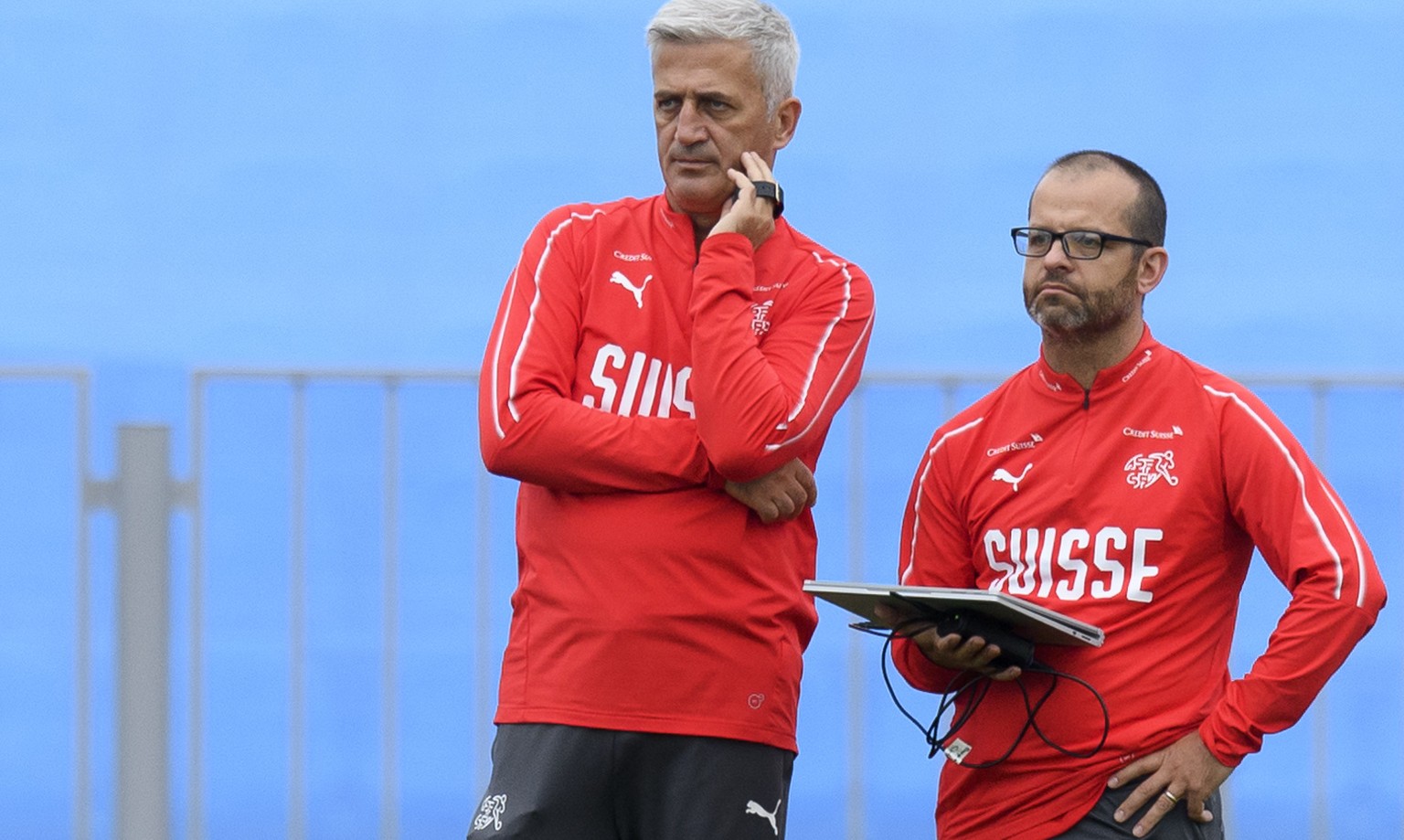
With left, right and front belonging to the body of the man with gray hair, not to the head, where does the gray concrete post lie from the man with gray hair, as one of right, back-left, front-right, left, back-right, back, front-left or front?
back-right

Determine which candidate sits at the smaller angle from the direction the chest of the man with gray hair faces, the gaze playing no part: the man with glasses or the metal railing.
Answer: the man with glasses

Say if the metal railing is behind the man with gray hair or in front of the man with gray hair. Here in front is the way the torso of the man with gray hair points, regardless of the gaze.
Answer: behind

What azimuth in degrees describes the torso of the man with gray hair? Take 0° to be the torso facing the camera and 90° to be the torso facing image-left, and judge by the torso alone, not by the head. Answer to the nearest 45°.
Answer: approximately 0°

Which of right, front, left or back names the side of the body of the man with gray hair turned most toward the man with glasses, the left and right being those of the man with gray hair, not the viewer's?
left
